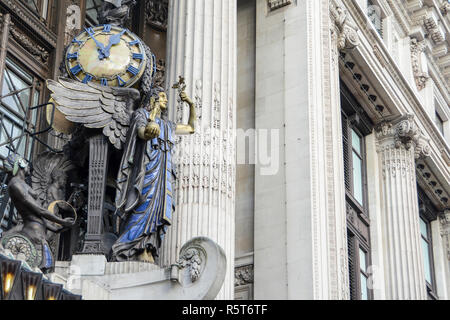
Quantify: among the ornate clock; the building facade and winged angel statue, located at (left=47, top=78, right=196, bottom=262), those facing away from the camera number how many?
0

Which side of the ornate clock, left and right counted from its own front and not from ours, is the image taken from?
front
